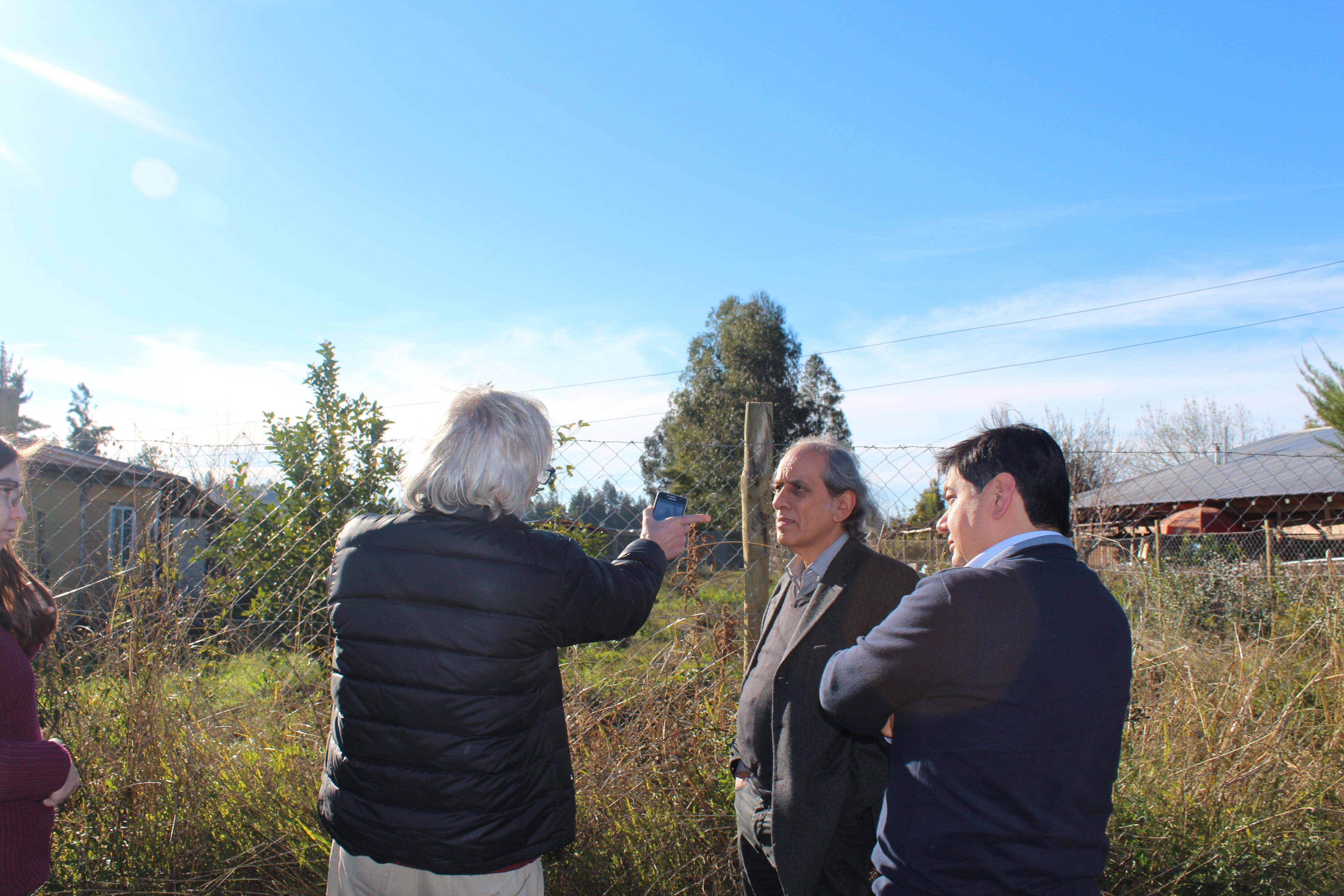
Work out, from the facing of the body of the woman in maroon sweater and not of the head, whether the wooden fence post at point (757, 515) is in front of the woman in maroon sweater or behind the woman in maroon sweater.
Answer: in front

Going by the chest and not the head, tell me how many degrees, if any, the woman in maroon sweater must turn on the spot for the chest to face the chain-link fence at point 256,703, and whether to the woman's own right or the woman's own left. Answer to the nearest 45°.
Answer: approximately 45° to the woman's own left

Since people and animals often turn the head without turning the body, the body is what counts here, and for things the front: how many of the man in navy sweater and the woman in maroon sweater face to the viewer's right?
1

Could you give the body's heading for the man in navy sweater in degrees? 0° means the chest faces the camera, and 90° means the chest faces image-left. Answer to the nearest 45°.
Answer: approximately 135°

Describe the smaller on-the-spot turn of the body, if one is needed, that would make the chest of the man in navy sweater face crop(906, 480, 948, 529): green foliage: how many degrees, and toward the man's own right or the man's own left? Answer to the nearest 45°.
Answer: approximately 45° to the man's own right

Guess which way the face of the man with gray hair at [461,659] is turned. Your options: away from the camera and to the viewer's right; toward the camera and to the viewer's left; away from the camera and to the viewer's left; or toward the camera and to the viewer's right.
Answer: away from the camera and to the viewer's right

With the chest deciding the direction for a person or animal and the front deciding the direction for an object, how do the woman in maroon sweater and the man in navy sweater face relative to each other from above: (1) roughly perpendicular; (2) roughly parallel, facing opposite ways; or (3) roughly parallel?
roughly perpendicular

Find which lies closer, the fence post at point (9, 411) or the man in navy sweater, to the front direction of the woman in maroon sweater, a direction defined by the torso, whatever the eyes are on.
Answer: the man in navy sweater

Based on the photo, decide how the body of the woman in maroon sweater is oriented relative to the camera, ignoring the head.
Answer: to the viewer's right

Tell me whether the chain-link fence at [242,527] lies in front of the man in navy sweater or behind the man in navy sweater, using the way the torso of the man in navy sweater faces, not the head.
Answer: in front

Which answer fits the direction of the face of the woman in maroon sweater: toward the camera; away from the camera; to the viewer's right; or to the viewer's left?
to the viewer's right

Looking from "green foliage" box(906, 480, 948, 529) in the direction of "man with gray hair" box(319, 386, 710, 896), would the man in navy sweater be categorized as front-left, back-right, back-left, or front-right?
front-left

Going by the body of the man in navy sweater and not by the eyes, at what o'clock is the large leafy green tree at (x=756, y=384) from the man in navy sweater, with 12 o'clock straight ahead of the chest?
The large leafy green tree is roughly at 1 o'clock from the man in navy sweater.

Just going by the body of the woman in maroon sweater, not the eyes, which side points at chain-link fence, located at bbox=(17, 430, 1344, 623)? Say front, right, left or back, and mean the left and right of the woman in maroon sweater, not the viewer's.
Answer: left

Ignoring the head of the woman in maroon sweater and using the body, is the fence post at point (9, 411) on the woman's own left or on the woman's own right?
on the woman's own left

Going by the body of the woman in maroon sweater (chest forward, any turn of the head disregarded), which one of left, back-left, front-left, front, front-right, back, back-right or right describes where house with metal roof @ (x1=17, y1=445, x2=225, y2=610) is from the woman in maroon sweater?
left

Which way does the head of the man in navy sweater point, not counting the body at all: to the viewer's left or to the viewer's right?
to the viewer's left
